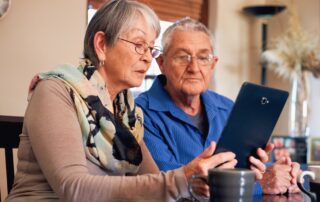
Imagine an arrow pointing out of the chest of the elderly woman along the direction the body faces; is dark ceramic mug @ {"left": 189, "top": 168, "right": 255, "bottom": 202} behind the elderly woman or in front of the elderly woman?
in front

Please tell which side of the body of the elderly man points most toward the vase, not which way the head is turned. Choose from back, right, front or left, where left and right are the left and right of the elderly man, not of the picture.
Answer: left

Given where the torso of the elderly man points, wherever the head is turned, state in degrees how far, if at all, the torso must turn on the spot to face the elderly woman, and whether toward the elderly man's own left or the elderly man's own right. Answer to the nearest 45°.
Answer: approximately 45° to the elderly man's own right

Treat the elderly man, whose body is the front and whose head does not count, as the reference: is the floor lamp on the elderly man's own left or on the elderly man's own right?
on the elderly man's own left

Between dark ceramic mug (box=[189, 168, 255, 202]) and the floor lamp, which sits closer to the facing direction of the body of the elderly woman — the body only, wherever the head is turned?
the dark ceramic mug

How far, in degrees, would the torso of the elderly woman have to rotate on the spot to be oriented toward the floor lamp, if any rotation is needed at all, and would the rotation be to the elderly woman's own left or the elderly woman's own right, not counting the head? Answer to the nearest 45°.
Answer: approximately 90° to the elderly woman's own left

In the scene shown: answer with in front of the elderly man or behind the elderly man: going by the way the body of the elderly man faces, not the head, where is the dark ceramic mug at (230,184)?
in front

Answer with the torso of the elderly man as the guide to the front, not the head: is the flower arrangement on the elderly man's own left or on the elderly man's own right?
on the elderly man's own left

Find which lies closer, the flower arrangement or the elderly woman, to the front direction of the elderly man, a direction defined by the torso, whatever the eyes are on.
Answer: the elderly woman
